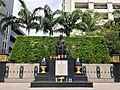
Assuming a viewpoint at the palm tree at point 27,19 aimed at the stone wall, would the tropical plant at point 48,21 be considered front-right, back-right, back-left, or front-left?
front-left

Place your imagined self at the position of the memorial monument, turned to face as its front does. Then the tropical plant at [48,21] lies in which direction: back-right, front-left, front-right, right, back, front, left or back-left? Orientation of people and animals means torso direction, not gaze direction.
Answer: back

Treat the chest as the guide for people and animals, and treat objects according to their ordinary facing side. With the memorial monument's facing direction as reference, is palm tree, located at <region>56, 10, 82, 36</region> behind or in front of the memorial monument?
behind

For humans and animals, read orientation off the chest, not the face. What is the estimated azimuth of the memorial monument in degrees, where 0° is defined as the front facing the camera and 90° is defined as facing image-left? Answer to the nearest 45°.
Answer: approximately 0°

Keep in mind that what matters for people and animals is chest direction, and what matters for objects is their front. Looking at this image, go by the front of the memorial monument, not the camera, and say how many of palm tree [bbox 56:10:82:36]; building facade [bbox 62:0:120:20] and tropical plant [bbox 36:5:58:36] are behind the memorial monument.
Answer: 3

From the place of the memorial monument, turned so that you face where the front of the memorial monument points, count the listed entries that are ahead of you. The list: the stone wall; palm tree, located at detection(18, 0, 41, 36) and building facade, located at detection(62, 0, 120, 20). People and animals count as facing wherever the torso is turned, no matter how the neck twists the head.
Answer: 0

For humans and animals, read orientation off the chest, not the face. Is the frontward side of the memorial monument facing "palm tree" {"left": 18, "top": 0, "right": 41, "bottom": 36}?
no

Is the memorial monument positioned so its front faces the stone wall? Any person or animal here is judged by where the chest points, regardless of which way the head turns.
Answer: no

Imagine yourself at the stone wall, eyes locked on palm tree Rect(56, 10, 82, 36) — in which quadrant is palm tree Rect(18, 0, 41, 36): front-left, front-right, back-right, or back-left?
front-left

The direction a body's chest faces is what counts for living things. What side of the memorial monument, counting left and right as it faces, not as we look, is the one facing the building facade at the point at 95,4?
back
